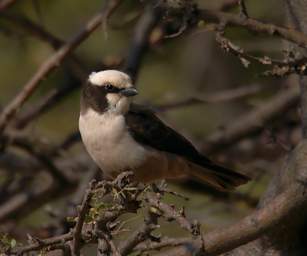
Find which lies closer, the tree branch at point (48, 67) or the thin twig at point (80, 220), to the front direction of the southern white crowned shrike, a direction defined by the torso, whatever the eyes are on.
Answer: the thin twig

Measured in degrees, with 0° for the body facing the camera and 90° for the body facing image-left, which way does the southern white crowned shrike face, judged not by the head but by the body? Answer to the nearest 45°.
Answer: approximately 45°
